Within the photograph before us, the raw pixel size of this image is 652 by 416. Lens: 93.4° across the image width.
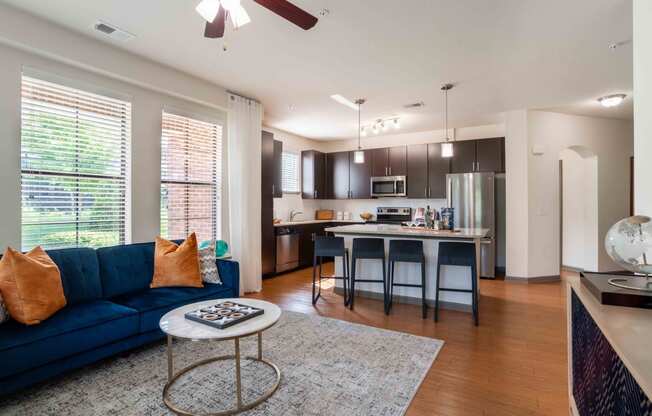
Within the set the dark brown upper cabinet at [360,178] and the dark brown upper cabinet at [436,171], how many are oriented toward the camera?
2

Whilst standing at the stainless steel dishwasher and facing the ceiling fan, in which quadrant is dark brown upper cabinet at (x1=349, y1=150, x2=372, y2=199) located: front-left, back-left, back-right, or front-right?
back-left

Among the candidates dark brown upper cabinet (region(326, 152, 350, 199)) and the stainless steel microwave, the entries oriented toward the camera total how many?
2

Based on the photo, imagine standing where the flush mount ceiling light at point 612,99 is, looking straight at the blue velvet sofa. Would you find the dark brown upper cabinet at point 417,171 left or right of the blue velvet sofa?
right

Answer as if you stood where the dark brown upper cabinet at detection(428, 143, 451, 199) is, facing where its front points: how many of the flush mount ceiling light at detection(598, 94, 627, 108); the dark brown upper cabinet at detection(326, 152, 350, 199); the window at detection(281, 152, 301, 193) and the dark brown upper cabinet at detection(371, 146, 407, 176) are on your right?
3

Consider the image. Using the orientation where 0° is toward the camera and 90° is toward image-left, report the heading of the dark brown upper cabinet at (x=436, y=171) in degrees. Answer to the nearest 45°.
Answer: approximately 0°

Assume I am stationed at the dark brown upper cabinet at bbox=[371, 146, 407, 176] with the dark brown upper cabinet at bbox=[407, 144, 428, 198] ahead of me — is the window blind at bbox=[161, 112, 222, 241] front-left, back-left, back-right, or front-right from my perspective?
back-right
